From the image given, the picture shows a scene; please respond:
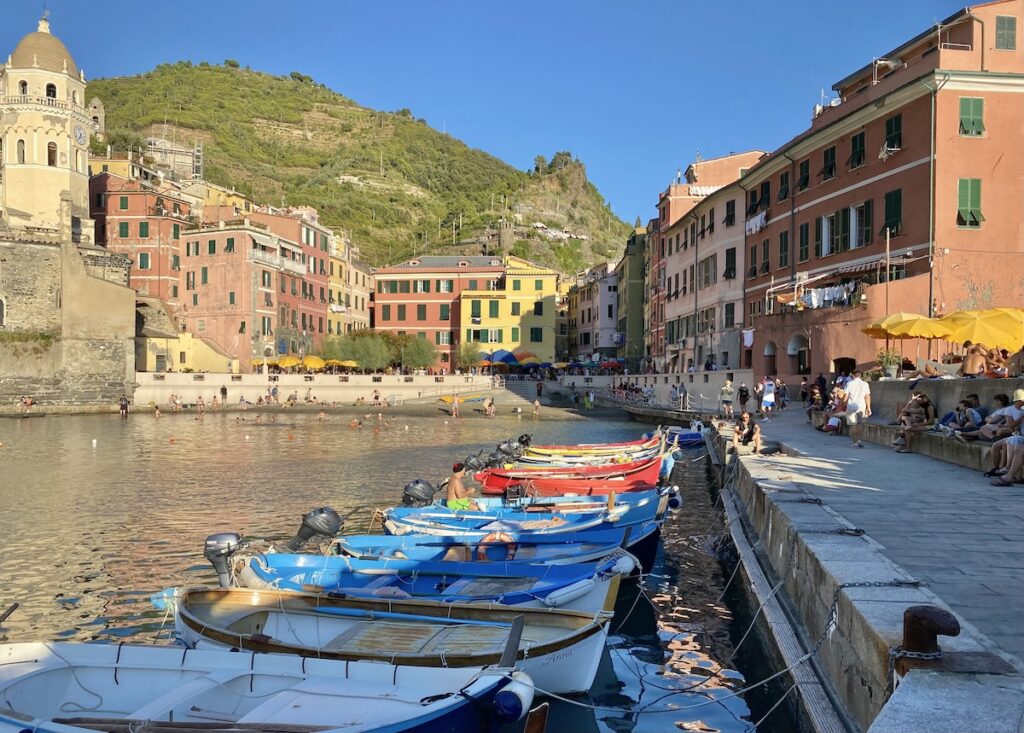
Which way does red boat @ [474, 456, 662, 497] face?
to the viewer's right

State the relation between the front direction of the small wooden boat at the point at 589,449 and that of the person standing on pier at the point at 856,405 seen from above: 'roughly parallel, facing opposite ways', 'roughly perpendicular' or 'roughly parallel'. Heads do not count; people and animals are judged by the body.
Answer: roughly perpendicular

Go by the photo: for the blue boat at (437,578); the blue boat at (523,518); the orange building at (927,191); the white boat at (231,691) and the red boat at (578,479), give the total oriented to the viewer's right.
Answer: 4

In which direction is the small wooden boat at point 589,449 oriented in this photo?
to the viewer's right

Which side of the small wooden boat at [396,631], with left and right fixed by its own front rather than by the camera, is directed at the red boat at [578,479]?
left

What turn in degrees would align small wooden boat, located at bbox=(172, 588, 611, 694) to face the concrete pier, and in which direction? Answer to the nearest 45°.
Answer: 0° — it already faces it

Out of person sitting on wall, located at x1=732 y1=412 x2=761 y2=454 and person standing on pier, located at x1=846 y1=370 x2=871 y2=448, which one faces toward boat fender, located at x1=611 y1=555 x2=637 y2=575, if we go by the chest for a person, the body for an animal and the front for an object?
the person sitting on wall

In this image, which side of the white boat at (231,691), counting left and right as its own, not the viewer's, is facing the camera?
right

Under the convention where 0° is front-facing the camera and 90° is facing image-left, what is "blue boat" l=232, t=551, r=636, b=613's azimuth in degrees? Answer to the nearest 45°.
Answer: approximately 270°

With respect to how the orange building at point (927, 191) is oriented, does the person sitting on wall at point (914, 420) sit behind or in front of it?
in front

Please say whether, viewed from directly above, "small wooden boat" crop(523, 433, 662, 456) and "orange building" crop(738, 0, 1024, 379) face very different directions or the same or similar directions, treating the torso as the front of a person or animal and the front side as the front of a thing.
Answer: very different directions

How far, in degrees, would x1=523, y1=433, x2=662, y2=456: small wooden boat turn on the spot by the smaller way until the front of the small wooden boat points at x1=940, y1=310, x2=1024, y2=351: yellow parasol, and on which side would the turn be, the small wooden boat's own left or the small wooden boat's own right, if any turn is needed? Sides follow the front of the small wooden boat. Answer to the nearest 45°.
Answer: approximately 45° to the small wooden boat's own right
